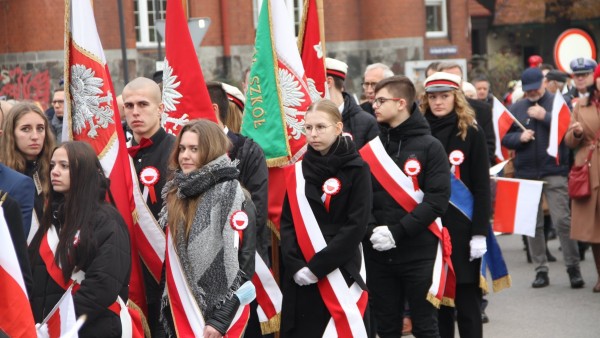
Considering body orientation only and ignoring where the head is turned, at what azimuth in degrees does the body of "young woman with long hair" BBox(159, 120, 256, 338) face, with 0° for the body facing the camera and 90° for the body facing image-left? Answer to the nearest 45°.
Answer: approximately 45°

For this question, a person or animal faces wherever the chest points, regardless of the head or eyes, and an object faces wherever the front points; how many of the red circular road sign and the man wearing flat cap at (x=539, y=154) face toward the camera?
2

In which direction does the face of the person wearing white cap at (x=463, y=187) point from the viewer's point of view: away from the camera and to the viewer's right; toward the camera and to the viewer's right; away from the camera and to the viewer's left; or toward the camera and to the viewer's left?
toward the camera and to the viewer's left

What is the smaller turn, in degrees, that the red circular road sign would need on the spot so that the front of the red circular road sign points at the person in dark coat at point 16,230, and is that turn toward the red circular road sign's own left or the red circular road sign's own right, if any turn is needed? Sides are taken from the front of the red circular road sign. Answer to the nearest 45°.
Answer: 0° — it already faces them

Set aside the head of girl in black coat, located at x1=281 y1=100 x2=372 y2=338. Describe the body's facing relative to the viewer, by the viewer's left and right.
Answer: facing the viewer and to the left of the viewer

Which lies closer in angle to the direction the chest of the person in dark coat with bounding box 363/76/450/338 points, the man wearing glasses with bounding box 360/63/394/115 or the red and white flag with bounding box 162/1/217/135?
the red and white flag

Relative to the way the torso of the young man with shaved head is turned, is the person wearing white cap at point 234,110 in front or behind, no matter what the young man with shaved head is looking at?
behind

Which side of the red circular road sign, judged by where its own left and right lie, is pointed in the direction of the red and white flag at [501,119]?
front

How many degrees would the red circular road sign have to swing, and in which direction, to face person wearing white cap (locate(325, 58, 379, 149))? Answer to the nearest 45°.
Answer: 0° — it already faces them

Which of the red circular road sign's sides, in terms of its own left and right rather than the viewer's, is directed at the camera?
front

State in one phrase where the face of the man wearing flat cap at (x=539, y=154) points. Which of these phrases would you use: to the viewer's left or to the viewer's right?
to the viewer's left
